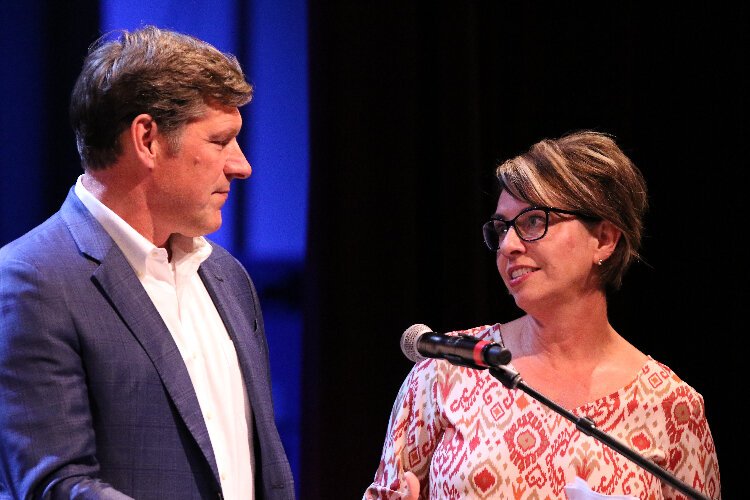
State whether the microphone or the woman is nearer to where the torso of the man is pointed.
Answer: the microphone

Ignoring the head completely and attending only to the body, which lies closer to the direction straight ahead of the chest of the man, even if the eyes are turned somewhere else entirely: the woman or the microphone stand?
the microphone stand

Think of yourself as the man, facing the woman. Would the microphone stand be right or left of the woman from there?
right

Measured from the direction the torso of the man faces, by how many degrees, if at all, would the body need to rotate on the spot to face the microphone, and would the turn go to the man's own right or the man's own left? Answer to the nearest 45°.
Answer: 0° — they already face it

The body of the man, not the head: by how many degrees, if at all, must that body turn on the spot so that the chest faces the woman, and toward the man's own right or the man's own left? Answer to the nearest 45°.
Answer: approximately 45° to the man's own left

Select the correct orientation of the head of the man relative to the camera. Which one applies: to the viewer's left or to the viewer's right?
to the viewer's right

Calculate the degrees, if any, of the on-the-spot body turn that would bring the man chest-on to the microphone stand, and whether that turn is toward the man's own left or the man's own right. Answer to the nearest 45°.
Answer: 0° — they already face it

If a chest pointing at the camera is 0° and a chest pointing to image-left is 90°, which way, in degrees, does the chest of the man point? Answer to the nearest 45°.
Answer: approximately 315°

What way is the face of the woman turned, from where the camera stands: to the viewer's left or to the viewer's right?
to the viewer's left
